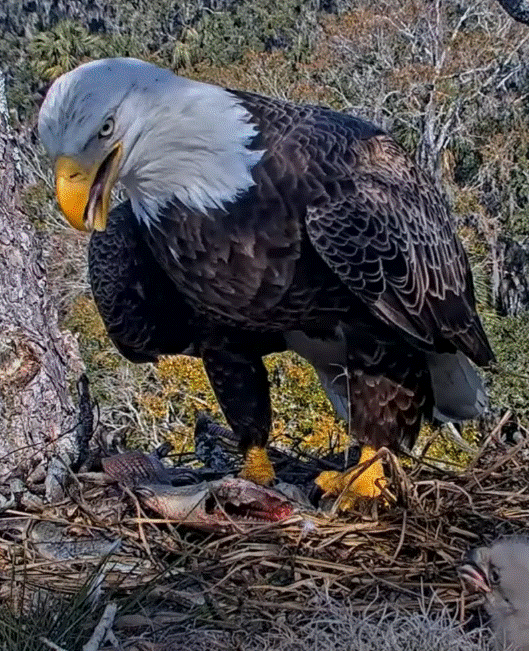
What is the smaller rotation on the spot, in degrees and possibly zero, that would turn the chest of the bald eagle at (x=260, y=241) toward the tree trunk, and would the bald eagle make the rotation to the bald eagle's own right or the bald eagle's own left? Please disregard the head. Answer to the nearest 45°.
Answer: approximately 45° to the bald eagle's own right

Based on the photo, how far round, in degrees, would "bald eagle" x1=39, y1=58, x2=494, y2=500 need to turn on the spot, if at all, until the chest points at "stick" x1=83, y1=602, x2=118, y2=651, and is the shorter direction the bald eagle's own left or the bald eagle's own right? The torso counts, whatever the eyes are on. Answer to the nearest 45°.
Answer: approximately 45° to the bald eagle's own left

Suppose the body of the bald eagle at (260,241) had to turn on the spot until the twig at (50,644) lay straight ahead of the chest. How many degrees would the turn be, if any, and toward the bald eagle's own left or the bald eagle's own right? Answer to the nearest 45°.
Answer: approximately 45° to the bald eagle's own left

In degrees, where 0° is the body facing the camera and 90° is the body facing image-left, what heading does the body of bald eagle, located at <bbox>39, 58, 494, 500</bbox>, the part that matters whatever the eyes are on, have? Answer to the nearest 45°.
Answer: approximately 45°
